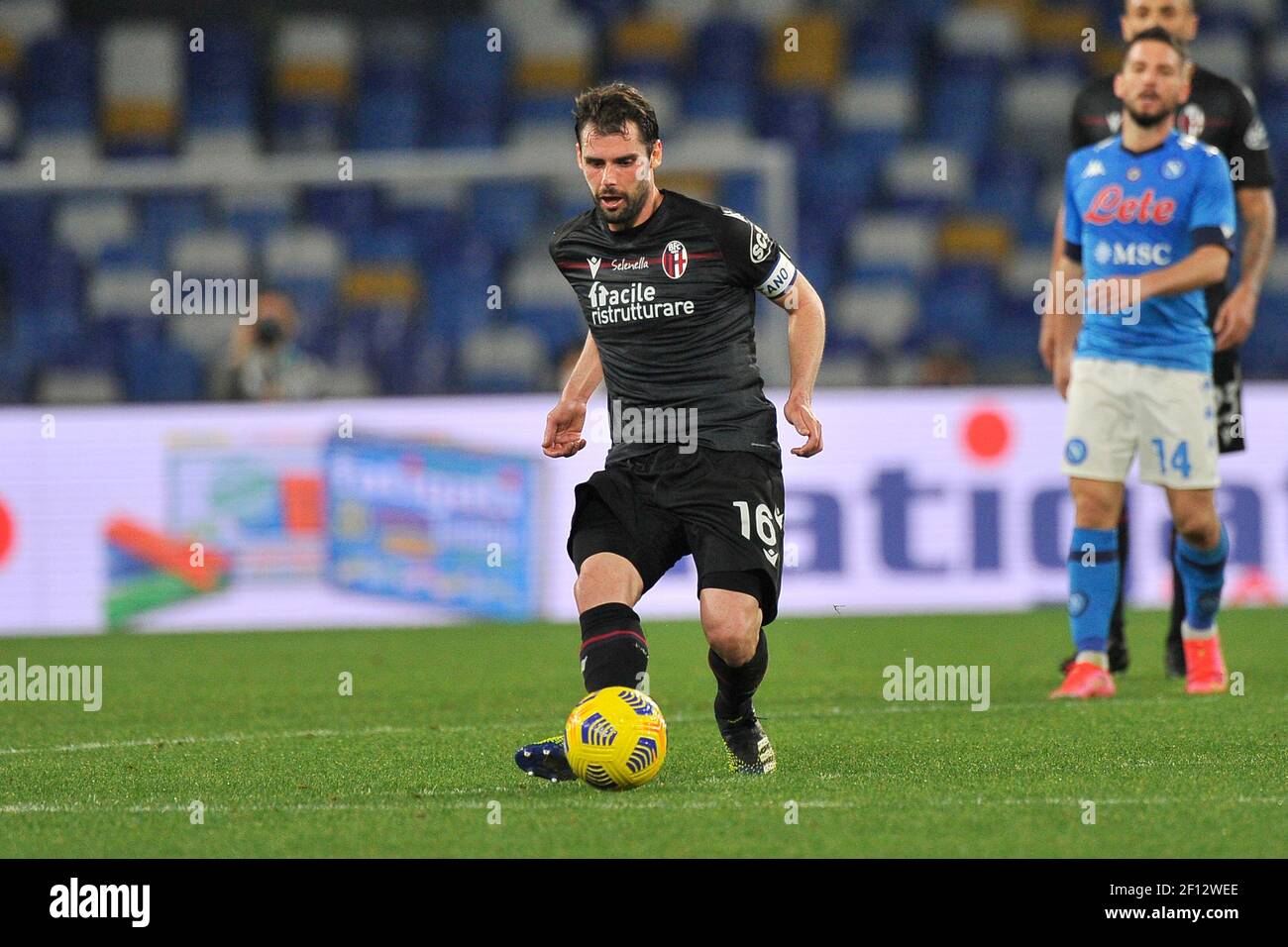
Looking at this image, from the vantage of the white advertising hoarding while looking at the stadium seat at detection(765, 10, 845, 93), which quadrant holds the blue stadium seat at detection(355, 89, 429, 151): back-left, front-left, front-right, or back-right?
front-left

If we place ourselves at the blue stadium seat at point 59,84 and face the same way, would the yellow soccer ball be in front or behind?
in front

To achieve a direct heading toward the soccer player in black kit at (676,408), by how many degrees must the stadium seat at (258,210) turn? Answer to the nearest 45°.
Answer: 0° — it already faces them

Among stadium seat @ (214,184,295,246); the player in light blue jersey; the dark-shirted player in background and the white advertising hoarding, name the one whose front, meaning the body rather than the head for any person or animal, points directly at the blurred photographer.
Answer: the stadium seat

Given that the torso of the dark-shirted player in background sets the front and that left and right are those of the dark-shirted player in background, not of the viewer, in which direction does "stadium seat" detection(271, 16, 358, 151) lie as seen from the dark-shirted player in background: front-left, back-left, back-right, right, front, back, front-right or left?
back-right

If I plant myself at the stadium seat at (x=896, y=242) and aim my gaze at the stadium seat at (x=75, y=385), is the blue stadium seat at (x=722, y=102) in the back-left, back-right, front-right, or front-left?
front-right

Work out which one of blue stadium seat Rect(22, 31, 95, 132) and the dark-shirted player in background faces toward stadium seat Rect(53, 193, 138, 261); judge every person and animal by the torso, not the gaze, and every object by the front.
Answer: the blue stadium seat

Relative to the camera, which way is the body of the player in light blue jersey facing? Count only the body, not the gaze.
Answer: toward the camera

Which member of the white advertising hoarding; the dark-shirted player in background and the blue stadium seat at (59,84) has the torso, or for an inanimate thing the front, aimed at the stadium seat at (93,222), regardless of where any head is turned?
the blue stadium seat

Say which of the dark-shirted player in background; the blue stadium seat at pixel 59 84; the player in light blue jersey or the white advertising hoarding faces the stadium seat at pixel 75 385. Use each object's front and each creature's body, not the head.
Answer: the blue stadium seat

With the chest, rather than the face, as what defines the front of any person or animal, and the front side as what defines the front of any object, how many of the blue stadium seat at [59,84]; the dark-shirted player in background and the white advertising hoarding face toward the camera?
3

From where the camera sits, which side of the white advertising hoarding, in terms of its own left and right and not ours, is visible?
front

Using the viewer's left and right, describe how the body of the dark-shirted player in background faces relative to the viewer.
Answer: facing the viewer
